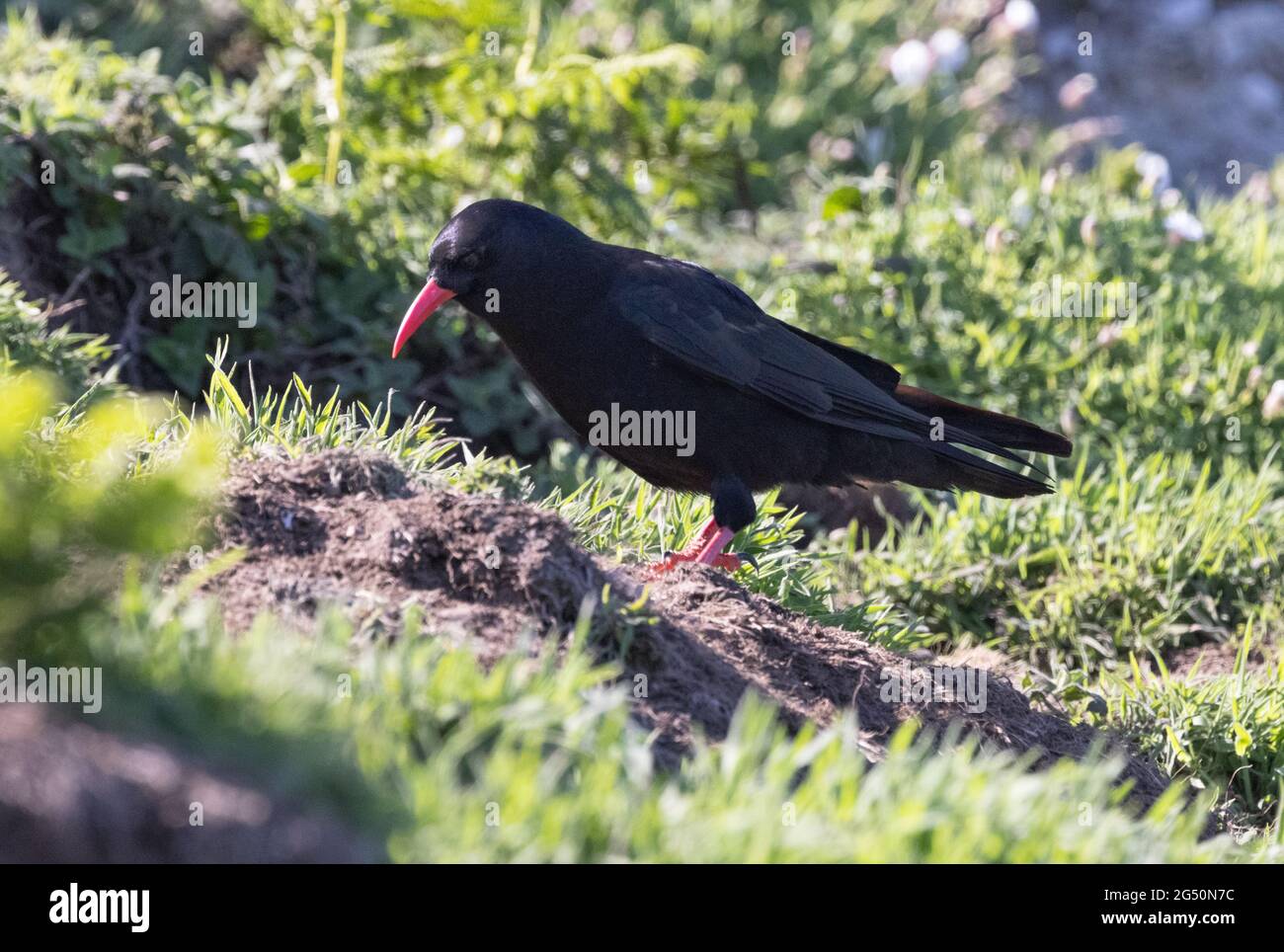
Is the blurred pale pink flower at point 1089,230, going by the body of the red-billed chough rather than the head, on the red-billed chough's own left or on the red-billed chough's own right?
on the red-billed chough's own right

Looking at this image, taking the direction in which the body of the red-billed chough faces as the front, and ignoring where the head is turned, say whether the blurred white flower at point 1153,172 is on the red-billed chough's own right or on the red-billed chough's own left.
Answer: on the red-billed chough's own right

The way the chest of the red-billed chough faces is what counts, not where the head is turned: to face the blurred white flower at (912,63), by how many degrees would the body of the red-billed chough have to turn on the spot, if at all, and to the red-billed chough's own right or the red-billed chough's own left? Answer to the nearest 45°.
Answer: approximately 90° to the red-billed chough's own right

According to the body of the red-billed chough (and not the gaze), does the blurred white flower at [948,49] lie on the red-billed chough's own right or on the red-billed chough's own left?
on the red-billed chough's own right

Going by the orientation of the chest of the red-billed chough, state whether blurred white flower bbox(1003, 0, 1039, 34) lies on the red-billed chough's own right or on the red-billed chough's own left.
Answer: on the red-billed chough's own right

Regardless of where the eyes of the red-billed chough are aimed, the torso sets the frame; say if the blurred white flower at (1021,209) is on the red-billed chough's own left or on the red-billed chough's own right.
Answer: on the red-billed chough's own right

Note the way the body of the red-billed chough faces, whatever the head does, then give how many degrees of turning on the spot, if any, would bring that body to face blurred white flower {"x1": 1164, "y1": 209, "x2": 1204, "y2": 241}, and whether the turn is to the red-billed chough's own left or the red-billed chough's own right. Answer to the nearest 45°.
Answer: approximately 135° to the red-billed chough's own right

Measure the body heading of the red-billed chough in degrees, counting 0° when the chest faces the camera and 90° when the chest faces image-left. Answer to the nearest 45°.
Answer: approximately 90°
